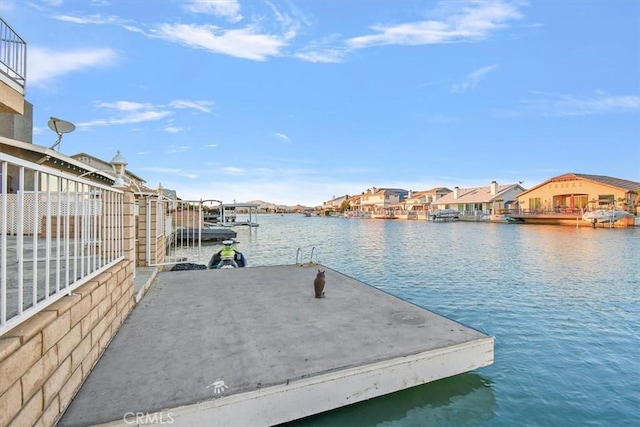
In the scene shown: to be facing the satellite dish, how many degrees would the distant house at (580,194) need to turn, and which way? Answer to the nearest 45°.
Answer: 0° — it already faces it

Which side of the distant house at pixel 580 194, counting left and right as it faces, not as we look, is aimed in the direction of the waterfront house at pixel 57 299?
front

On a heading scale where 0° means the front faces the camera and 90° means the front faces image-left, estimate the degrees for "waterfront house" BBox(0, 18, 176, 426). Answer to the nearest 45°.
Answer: approximately 270°

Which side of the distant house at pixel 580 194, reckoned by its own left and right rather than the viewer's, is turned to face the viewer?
front

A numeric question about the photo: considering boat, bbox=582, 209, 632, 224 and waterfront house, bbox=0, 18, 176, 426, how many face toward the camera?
0

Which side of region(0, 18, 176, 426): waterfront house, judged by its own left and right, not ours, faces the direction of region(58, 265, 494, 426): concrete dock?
front

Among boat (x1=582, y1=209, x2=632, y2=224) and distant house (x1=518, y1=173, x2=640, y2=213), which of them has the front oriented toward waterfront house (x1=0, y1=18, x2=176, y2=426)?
the distant house

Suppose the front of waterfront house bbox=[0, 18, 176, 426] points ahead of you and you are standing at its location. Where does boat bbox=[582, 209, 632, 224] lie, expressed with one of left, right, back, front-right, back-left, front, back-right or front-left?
front

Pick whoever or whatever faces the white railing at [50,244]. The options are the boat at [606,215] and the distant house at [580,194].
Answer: the distant house

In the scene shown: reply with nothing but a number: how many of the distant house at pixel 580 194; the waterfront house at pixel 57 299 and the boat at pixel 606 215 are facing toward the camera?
1
